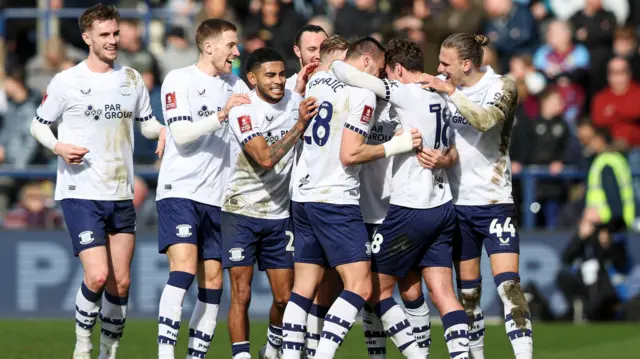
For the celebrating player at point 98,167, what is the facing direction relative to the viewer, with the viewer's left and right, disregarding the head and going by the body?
facing the viewer and to the right of the viewer

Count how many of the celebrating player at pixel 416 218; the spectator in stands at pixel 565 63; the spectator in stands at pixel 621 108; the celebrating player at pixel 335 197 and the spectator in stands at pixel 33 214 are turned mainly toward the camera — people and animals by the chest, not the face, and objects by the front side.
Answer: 3

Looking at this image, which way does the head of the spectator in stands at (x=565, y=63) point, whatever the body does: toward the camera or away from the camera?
toward the camera

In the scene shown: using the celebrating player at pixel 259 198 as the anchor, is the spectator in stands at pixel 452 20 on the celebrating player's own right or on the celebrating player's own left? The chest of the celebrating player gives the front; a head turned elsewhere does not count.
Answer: on the celebrating player's own left

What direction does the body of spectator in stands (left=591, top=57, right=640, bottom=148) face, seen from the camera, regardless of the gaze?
toward the camera

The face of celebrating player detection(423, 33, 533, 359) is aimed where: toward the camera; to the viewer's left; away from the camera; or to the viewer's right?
to the viewer's left

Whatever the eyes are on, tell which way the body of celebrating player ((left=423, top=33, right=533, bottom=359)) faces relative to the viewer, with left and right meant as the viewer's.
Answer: facing the viewer and to the left of the viewer

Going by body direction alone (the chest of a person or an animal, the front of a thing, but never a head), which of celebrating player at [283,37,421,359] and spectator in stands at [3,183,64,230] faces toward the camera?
the spectator in stands

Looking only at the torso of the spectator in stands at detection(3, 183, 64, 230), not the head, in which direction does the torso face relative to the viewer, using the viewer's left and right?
facing the viewer

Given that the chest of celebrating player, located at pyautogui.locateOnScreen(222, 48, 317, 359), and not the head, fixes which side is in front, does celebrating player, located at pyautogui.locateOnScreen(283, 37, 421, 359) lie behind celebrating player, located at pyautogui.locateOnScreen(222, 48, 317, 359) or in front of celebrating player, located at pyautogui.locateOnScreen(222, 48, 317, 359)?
in front

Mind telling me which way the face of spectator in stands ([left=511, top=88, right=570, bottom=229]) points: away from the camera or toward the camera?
toward the camera

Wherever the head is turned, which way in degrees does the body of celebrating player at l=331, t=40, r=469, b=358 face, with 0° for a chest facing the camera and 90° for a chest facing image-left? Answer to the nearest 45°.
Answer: approximately 135°

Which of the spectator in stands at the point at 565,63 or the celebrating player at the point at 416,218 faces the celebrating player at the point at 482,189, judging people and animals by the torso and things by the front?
the spectator in stands

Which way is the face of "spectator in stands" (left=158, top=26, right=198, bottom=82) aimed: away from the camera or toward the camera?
toward the camera

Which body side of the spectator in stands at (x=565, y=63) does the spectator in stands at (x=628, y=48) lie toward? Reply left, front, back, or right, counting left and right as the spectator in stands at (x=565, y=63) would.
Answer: left

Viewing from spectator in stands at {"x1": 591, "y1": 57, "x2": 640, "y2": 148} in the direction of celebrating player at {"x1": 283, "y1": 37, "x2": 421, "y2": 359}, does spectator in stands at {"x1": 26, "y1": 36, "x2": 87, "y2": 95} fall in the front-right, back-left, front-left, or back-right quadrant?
front-right

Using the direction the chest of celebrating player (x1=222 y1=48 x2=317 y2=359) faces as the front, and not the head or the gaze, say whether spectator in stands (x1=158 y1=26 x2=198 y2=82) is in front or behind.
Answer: behind
